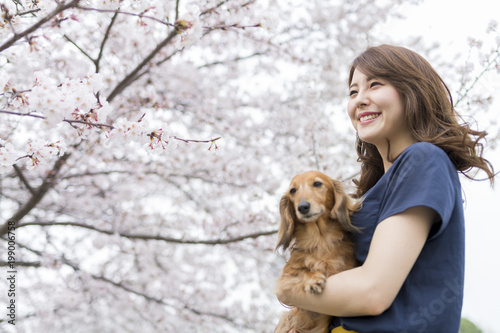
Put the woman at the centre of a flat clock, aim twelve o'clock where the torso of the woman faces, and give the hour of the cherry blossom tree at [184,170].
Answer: The cherry blossom tree is roughly at 2 o'clock from the woman.

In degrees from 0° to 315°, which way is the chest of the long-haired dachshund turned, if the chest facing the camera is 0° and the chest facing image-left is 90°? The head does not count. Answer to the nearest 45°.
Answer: approximately 45°

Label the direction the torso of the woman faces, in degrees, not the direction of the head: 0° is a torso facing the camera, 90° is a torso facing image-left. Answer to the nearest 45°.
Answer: approximately 90°

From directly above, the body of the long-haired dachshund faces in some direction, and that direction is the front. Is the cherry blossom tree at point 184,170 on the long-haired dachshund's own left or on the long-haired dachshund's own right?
on the long-haired dachshund's own right
